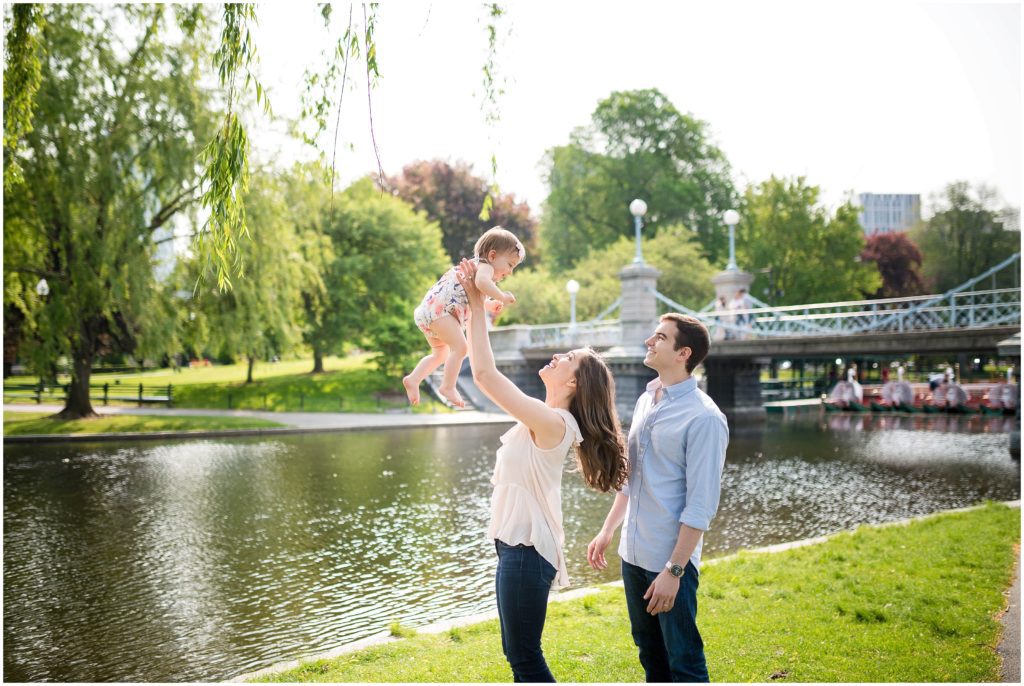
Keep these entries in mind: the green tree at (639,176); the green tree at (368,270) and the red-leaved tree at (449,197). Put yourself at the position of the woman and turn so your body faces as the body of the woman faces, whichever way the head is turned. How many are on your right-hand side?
3

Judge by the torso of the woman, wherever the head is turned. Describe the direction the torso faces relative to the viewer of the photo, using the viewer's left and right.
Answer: facing to the left of the viewer

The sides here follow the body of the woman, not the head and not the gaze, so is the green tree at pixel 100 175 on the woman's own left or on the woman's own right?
on the woman's own right

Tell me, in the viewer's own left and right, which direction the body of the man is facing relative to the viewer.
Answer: facing the viewer and to the left of the viewer

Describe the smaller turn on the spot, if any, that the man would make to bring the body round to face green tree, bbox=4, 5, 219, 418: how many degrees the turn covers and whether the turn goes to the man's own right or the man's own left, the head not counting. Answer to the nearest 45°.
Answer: approximately 90° to the man's own right

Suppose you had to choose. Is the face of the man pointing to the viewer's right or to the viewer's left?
to the viewer's left

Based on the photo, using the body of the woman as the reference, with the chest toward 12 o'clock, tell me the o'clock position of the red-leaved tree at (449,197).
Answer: The red-leaved tree is roughly at 3 o'clock from the woman.

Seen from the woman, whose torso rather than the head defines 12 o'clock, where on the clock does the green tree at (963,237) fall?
The green tree is roughly at 4 o'clock from the woman.

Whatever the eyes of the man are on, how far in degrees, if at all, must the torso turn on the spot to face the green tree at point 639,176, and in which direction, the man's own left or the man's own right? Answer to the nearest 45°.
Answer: approximately 135° to the man's own right

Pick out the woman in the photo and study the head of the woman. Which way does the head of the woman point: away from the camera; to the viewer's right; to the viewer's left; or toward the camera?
to the viewer's left

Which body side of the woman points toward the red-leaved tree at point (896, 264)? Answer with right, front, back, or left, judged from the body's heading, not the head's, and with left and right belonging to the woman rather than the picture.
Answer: right

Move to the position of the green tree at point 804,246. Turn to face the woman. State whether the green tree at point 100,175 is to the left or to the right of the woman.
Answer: right
